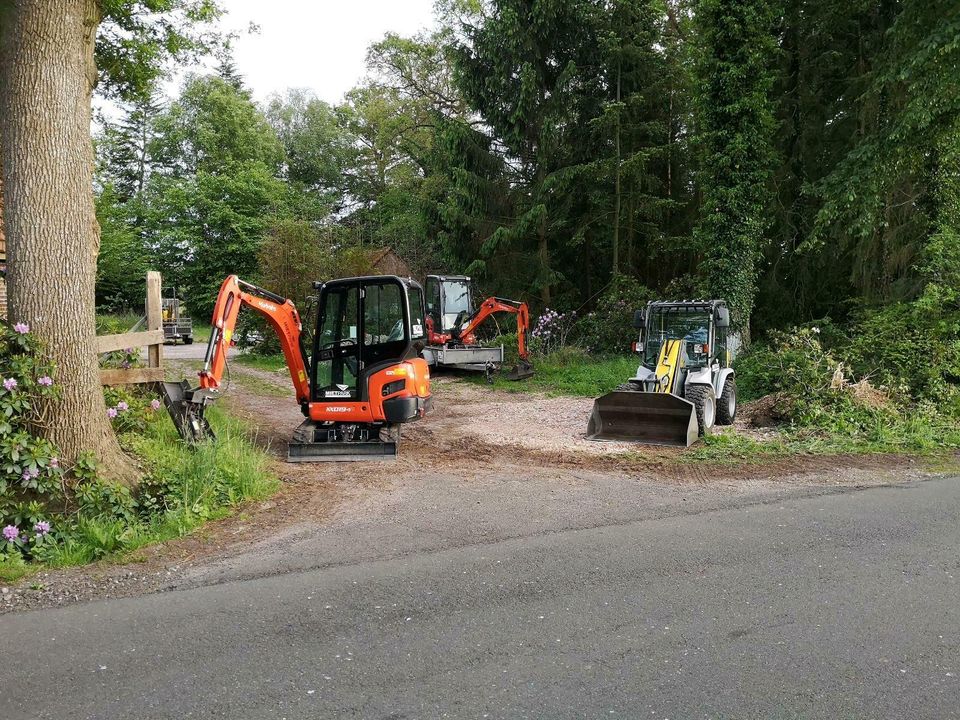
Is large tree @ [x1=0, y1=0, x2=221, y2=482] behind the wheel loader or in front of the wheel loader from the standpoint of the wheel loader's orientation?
in front

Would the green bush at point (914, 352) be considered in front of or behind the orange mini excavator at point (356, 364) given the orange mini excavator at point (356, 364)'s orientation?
behind

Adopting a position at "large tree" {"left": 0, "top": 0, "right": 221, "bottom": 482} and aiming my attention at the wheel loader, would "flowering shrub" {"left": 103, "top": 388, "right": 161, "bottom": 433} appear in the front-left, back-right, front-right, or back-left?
front-left

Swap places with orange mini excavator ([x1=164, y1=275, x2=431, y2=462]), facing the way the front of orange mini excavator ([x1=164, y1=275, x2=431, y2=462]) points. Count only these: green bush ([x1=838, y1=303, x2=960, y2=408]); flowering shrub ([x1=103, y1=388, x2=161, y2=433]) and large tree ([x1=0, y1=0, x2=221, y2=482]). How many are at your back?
1

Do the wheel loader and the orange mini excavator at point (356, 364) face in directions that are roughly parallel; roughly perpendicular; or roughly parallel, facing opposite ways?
roughly parallel

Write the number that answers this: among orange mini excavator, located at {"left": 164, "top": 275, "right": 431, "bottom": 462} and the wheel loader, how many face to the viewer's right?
0

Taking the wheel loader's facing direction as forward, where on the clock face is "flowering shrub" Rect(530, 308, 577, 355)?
The flowering shrub is roughly at 4 o'clock from the wheel loader.

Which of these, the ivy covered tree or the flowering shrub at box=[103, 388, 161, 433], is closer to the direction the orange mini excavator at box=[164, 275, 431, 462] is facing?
the flowering shrub

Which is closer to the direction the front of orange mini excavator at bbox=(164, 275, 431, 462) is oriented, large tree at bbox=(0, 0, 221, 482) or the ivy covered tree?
the large tree

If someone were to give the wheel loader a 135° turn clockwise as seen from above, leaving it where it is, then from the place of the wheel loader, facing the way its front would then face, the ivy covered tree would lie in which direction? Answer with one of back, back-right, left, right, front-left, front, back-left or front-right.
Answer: front

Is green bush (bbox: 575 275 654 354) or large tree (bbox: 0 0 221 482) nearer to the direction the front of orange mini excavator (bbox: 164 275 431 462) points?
the large tree
